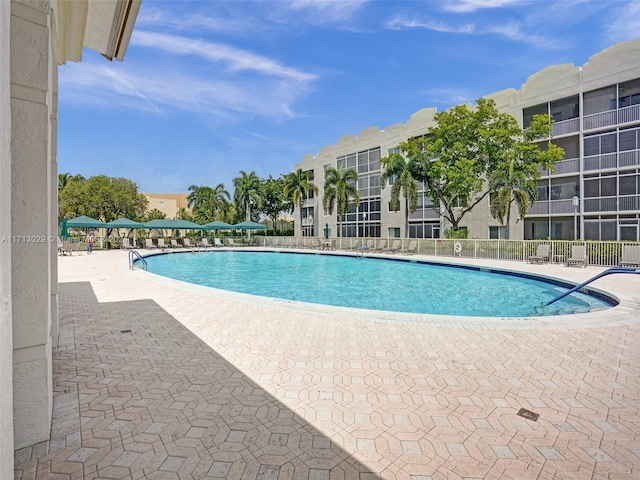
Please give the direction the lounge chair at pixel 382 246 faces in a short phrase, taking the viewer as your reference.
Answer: facing the viewer and to the left of the viewer

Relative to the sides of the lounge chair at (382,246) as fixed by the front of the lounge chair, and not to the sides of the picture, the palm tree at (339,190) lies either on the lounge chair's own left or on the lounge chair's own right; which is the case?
on the lounge chair's own right

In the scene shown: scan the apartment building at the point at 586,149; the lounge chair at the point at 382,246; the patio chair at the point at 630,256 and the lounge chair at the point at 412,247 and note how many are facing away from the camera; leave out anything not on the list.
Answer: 0

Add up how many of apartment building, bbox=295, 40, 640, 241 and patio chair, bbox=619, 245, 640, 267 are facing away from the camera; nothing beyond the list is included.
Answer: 0

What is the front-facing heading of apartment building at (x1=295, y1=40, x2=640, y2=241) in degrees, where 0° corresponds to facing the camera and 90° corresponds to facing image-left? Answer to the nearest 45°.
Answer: approximately 45°

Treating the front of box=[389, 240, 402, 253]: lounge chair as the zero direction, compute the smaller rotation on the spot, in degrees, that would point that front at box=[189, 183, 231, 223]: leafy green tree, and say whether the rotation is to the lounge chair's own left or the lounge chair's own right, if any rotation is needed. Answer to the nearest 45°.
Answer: approximately 90° to the lounge chair's own right

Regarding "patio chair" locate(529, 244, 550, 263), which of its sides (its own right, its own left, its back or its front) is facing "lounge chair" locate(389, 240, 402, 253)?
right

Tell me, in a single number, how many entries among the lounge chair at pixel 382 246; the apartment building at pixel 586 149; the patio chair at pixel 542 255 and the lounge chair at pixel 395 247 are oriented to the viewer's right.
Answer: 0

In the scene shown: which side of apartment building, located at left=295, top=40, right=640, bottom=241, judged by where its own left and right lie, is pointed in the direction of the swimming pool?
front

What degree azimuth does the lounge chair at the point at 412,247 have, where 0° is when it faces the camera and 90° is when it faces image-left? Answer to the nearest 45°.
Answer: approximately 45°

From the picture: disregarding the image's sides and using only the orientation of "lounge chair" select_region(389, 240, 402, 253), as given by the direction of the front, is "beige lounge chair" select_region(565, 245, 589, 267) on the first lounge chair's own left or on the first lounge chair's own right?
on the first lounge chair's own left

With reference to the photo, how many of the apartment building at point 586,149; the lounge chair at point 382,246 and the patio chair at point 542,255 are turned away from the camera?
0
